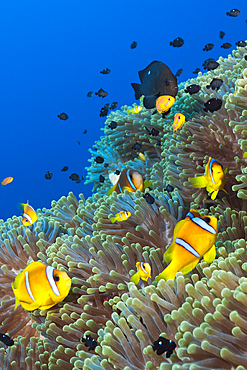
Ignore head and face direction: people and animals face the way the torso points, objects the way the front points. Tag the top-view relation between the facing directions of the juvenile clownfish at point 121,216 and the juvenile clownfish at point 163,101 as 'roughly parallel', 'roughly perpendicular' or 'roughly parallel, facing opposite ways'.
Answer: roughly parallel

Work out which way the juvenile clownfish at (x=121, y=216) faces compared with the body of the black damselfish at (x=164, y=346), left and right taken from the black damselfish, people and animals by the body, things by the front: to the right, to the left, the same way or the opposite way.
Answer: the same way
